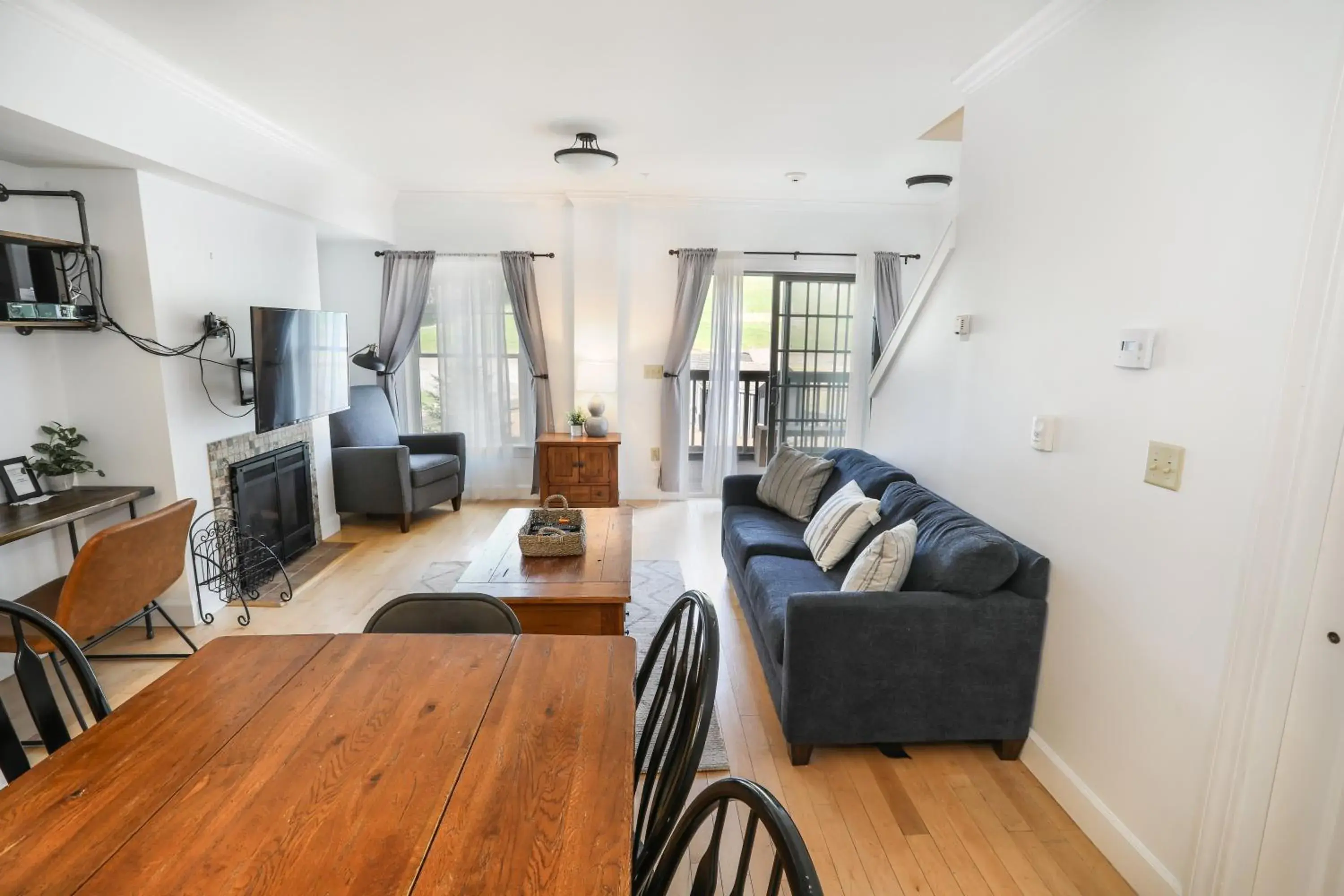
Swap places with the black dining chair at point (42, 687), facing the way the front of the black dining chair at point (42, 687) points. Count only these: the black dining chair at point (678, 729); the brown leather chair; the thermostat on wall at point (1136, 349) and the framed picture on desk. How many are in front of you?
2

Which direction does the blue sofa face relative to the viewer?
to the viewer's left

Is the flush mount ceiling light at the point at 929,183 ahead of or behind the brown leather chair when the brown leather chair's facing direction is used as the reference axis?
behind

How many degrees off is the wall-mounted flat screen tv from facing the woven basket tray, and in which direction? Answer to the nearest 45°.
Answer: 0° — it already faces it

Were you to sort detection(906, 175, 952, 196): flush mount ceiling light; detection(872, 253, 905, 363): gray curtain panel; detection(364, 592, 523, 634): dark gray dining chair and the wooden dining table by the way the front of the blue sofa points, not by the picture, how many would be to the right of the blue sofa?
2

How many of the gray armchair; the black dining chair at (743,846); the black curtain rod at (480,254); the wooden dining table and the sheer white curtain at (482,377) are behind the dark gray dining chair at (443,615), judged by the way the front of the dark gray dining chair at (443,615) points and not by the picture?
3

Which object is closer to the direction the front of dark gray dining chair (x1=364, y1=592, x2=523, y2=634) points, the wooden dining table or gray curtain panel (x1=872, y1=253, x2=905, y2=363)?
the wooden dining table

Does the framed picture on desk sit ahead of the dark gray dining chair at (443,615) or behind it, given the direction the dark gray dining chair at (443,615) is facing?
behind

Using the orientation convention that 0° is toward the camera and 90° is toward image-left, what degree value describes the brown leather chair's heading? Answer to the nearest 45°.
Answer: approximately 135°

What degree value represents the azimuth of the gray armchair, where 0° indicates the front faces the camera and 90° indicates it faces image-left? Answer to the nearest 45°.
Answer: approximately 315°

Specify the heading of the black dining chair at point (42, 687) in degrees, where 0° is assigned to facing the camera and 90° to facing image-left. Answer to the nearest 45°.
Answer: approximately 315°

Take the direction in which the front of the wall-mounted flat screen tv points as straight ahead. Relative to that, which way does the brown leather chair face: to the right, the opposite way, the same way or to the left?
the opposite way
